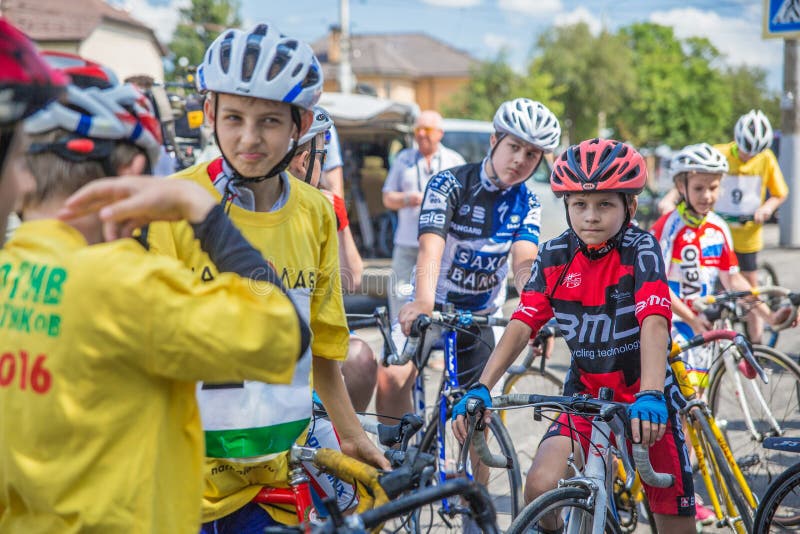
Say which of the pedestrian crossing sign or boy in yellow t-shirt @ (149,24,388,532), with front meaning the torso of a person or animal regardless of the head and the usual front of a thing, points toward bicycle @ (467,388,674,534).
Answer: the pedestrian crossing sign

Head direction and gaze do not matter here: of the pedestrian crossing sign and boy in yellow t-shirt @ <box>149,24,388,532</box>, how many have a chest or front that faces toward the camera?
2

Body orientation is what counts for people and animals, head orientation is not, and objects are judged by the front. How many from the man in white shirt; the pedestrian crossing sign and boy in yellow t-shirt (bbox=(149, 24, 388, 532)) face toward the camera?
3

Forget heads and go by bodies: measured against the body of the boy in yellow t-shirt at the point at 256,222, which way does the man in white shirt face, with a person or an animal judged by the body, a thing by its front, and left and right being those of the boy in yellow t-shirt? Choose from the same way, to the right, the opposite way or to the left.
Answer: the same way

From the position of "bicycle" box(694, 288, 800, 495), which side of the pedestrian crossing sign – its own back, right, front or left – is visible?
front

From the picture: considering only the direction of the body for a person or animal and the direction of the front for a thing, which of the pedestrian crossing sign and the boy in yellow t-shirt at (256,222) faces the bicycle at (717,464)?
the pedestrian crossing sign

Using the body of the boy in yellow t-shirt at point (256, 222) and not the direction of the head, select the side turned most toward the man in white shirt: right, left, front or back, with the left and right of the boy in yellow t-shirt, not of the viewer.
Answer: back

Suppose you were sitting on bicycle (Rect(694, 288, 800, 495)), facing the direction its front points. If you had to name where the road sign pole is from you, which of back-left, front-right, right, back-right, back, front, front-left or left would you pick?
back-left

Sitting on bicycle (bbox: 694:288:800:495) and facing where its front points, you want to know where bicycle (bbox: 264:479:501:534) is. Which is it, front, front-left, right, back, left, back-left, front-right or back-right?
front-right

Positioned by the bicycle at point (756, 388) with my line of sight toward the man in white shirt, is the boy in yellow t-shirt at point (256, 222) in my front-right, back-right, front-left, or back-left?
back-left

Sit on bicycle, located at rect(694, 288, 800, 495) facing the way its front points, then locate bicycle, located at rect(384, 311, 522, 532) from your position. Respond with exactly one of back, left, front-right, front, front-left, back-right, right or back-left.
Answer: right

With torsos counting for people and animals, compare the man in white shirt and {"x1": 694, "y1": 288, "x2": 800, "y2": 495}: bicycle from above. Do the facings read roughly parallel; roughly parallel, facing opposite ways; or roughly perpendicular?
roughly parallel

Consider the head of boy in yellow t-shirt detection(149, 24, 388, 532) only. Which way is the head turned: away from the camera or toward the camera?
toward the camera

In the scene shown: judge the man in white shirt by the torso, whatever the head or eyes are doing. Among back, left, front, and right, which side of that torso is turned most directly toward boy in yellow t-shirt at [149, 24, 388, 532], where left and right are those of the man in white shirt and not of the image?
front

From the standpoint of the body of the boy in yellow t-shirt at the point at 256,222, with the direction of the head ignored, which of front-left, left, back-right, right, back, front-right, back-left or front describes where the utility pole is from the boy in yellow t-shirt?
back

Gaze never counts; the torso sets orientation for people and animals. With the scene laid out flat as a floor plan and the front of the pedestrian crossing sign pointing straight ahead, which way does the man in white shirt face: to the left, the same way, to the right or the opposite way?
the same way

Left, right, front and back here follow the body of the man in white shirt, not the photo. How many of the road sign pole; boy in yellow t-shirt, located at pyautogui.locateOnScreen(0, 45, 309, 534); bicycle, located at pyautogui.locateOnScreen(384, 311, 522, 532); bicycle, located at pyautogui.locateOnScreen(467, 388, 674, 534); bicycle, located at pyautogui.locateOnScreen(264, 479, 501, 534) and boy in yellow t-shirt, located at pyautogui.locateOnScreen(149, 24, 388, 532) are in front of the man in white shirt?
5

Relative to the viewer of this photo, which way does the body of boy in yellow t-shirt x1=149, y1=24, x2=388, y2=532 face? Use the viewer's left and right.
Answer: facing the viewer
